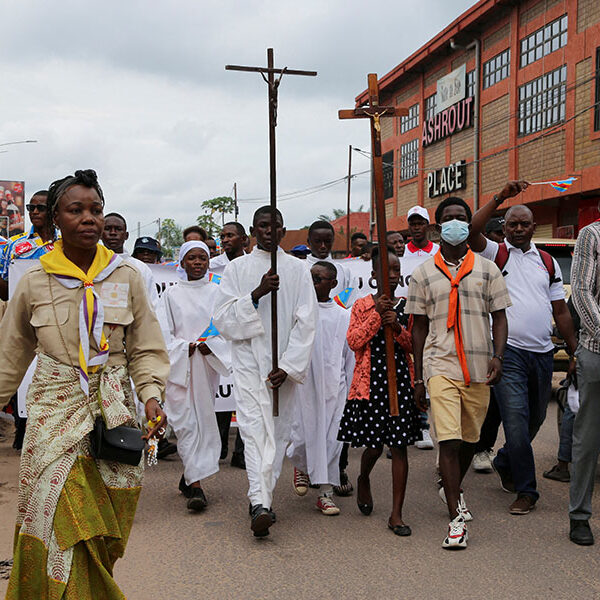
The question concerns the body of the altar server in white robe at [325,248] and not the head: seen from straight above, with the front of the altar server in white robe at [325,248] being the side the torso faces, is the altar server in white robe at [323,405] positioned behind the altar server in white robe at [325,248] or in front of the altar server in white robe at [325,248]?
in front

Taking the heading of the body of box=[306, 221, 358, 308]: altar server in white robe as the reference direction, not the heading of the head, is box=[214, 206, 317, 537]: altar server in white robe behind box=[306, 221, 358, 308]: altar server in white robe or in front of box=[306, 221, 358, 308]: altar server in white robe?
in front

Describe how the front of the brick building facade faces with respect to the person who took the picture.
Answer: facing the viewer and to the left of the viewer

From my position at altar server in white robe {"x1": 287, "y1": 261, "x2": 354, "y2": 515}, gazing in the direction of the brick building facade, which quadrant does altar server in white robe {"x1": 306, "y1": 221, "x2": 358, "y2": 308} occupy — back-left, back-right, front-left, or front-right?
front-left

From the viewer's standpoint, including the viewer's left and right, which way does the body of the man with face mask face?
facing the viewer

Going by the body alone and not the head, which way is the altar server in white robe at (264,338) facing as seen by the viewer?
toward the camera

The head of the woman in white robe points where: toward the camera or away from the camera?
toward the camera

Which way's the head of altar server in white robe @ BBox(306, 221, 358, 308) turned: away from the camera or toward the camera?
toward the camera

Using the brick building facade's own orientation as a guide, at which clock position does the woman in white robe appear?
The woman in white robe is roughly at 11 o'clock from the brick building facade.

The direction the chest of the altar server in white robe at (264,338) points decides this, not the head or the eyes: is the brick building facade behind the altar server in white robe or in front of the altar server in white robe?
behind

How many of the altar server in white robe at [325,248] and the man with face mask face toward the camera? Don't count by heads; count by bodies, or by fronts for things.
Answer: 2

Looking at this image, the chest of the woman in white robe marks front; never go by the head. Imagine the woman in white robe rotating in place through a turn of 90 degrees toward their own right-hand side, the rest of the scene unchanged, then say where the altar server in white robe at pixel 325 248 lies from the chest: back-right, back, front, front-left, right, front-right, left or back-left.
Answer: back-right

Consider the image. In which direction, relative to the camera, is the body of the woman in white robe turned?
toward the camera

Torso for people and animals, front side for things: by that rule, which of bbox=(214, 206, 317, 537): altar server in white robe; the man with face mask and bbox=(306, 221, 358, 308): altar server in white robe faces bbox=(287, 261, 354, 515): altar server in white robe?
bbox=(306, 221, 358, 308): altar server in white robe

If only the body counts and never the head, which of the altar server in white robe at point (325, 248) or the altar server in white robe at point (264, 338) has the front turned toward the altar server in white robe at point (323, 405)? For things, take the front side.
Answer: the altar server in white robe at point (325, 248)
